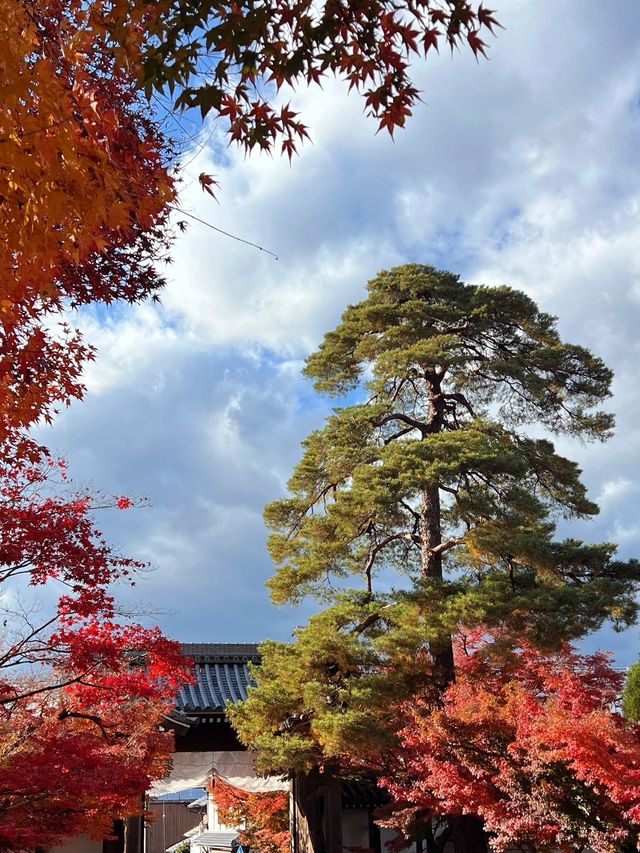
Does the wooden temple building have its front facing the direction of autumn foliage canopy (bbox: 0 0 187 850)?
yes

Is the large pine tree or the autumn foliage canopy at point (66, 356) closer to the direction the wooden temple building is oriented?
the autumn foliage canopy

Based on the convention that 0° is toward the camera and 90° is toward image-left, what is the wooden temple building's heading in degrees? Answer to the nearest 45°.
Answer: approximately 0°

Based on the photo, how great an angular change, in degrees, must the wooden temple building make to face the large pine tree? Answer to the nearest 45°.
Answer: approximately 45° to its left

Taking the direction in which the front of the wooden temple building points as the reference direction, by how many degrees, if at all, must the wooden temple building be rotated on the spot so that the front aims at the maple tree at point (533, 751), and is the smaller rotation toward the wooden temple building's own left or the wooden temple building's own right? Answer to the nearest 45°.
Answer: approximately 45° to the wooden temple building's own left

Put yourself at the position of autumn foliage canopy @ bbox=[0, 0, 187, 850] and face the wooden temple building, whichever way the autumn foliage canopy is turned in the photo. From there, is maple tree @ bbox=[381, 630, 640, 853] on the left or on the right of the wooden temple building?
right
